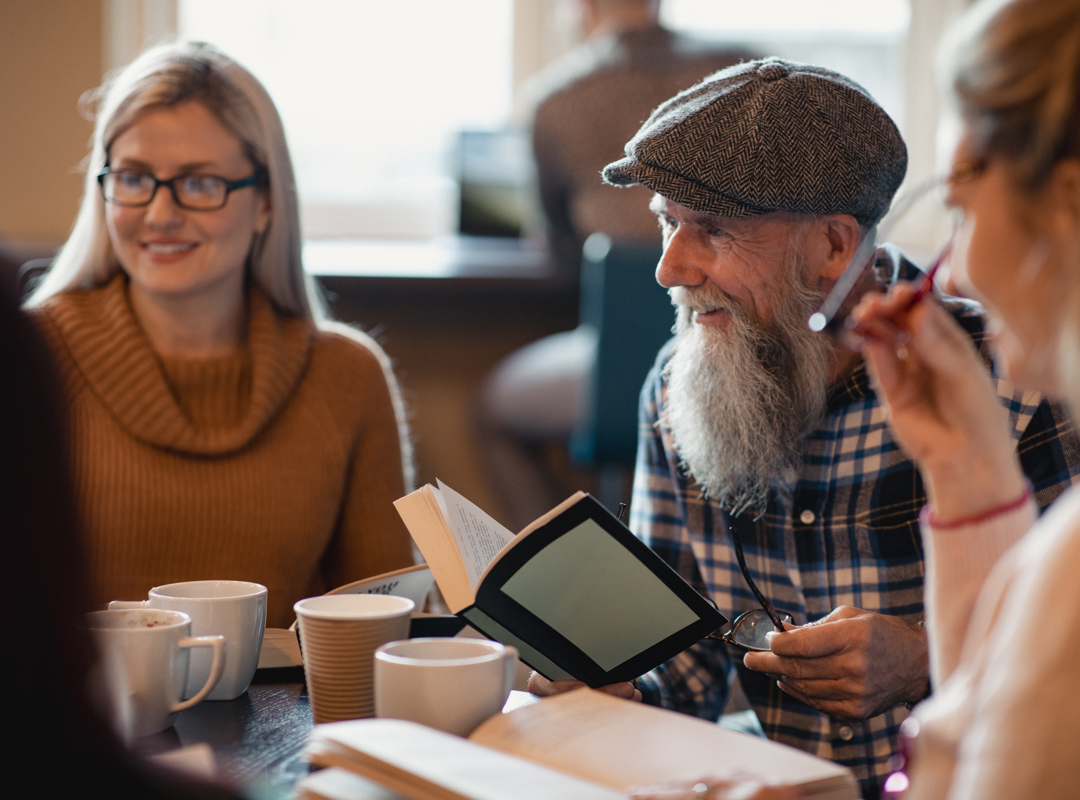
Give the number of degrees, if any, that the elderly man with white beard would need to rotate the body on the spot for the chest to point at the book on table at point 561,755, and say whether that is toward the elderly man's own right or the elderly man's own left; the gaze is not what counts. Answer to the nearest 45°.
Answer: approximately 45° to the elderly man's own left

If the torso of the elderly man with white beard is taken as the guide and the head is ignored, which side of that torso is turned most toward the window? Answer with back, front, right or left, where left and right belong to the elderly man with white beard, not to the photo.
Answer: right

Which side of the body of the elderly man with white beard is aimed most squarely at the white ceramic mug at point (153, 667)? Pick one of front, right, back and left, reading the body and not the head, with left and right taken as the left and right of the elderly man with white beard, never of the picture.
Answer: front

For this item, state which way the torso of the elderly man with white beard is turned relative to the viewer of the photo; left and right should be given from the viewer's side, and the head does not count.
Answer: facing the viewer and to the left of the viewer

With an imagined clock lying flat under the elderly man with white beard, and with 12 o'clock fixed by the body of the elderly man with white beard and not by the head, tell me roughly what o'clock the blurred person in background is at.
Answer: The blurred person in background is roughly at 4 o'clock from the elderly man with white beard.

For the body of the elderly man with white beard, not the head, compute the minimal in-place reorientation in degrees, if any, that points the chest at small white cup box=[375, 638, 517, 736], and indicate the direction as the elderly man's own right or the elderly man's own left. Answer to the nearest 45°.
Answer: approximately 45° to the elderly man's own left

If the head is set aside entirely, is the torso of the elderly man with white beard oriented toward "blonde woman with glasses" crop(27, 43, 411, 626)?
no

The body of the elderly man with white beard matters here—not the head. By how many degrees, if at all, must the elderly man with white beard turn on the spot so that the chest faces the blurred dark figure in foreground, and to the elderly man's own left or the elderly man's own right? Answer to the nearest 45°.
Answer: approximately 45° to the elderly man's own left

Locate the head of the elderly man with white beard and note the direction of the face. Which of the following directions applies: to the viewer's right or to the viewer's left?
to the viewer's left

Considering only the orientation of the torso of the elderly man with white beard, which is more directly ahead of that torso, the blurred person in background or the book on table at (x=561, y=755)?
the book on table
